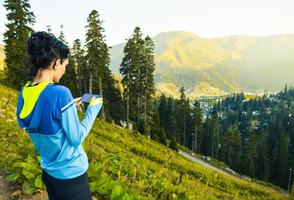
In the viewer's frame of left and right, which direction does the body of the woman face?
facing away from the viewer and to the right of the viewer

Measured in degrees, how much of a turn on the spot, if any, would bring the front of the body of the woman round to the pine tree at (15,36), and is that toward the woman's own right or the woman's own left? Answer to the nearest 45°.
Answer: approximately 45° to the woman's own left

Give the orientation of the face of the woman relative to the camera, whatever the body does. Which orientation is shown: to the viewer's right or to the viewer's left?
to the viewer's right
